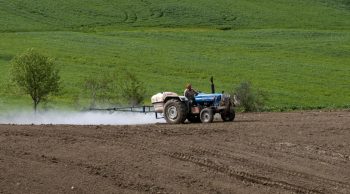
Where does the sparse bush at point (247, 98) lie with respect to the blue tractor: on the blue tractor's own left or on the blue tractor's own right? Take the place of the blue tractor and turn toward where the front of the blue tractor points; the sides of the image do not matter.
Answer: on the blue tractor's own left

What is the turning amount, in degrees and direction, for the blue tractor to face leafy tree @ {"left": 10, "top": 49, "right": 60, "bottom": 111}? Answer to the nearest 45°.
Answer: approximately 180°

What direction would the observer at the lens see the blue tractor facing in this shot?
facing the viewer and to the right of the viewer

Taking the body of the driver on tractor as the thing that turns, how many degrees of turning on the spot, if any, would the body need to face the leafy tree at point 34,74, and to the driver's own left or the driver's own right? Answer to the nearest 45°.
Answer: approximately 135° to the driver's own left

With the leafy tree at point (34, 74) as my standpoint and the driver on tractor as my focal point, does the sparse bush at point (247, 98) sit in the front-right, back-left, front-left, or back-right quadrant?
front-left

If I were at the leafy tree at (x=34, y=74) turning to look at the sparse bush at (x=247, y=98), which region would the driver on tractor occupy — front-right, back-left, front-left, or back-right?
front-right

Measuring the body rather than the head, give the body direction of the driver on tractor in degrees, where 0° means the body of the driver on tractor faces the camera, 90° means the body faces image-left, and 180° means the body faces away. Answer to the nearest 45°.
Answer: approximately 270°
